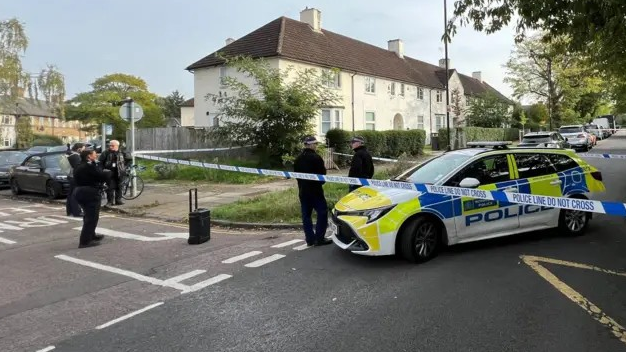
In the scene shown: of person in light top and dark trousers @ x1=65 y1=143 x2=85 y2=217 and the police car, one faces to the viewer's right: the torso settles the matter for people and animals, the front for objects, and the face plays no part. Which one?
the person in light top and dark trousers

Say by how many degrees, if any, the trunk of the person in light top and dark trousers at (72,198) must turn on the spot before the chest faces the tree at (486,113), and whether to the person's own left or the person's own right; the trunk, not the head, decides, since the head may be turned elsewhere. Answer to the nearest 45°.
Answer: approximately 45° to the person's own left

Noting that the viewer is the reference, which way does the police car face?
facing the viewer and to the left of the viewer

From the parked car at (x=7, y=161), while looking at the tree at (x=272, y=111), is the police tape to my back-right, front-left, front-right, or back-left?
front-right

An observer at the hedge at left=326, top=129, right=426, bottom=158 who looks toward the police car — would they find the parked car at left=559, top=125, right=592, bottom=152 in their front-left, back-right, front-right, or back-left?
back-left

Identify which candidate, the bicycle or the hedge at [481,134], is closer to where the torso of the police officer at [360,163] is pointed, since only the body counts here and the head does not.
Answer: the bicycle

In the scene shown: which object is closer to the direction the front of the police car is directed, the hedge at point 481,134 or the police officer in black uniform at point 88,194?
the police officer in black uniform

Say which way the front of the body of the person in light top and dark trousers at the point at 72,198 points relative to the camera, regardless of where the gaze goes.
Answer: to the viewer's right

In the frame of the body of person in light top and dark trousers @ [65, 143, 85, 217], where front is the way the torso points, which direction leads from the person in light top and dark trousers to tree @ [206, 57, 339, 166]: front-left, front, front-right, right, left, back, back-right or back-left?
front-left

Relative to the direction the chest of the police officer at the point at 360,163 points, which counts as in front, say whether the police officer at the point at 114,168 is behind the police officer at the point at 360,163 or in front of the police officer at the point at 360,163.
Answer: in front

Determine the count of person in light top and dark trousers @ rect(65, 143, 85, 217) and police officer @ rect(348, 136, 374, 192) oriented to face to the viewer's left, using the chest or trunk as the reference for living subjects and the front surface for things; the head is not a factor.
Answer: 1
